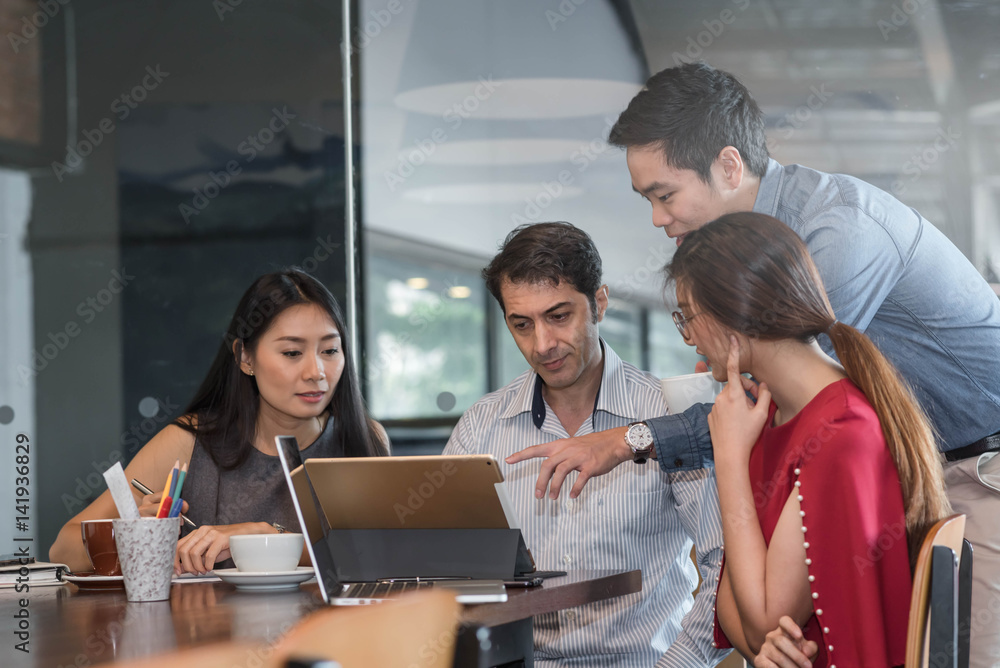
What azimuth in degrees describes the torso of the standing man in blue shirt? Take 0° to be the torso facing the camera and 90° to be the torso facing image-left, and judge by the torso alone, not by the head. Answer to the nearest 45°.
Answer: approximately 90°

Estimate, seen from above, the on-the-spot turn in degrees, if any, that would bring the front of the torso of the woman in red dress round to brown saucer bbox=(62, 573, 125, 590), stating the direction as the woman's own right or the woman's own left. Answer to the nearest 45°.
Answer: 0° — they already face it

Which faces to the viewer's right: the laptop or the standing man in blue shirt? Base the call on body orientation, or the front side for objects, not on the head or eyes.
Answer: the laptop

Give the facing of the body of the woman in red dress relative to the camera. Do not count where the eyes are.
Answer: to the viewer's left

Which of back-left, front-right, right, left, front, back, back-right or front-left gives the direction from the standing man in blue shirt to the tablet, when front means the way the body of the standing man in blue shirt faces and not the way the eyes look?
front-left

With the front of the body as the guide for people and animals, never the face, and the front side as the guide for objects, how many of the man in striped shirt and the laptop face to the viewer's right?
1

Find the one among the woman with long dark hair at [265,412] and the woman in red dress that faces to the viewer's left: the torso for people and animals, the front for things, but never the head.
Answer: the woman in red dress

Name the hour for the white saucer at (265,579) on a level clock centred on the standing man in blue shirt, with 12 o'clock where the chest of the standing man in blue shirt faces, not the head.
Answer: The white saucer is roughly at 11 o'clock from the standing man in blue shirt.

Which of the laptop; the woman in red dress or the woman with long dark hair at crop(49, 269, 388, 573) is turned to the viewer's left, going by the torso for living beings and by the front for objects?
the woman in red dress

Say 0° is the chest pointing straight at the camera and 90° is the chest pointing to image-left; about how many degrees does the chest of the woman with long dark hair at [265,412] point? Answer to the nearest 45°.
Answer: approximately 315°

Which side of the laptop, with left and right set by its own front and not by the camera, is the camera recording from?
right

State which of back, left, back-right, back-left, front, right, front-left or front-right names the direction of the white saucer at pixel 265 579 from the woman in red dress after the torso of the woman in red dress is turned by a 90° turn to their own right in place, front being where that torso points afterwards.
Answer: left

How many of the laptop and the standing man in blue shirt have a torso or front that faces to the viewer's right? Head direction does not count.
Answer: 1

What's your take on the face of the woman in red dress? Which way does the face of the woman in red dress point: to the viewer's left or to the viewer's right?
to the viewer's left
